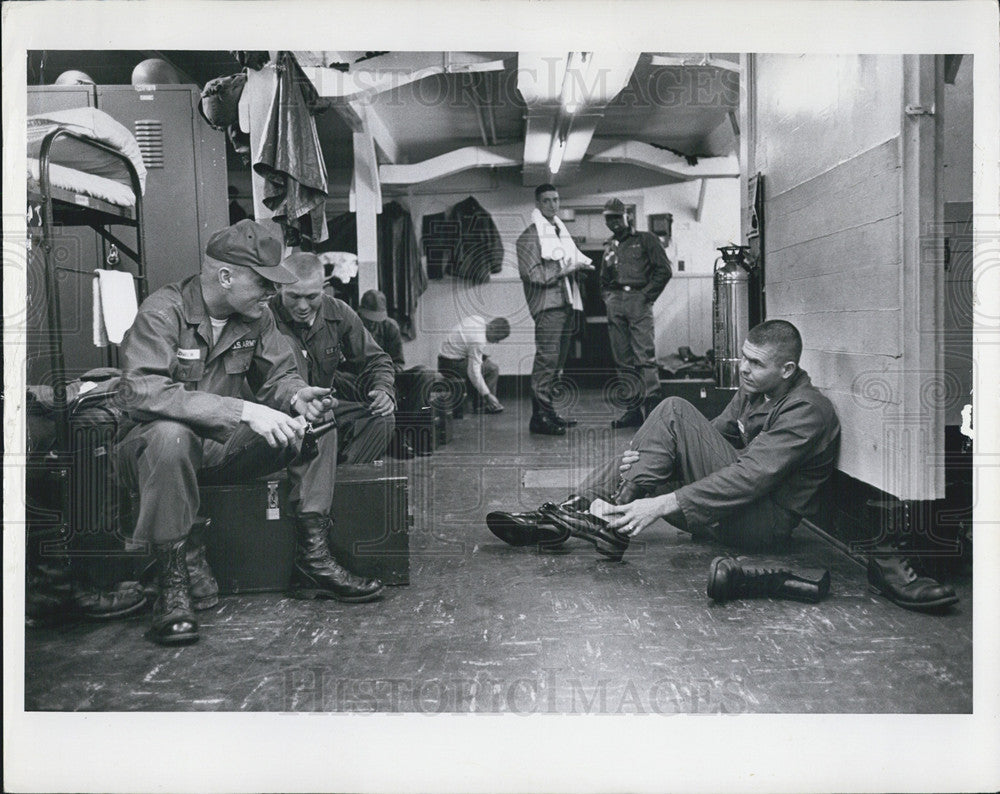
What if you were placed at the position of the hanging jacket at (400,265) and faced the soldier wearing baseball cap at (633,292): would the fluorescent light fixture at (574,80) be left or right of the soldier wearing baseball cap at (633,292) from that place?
right

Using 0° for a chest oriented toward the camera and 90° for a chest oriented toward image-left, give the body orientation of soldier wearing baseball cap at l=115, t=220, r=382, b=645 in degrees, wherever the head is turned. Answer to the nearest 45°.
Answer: approximately 315°

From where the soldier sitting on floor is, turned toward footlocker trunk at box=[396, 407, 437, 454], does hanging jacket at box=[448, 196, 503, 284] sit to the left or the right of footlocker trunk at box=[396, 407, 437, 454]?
right

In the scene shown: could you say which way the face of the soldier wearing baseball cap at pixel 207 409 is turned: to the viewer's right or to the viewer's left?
to the viewer's right

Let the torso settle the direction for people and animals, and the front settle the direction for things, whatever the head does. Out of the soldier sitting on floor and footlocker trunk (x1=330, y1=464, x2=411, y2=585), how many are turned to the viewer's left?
1

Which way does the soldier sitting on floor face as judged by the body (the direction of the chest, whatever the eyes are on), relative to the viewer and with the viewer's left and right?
facing to the left of the viewer
